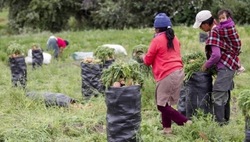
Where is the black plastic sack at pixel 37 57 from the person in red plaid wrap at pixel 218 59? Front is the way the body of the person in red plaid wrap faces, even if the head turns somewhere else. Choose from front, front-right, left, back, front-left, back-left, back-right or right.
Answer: front-right

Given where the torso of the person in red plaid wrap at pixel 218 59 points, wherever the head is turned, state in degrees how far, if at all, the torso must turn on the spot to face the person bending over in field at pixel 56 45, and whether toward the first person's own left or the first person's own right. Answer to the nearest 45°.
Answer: approximately 45° to the first person's own right

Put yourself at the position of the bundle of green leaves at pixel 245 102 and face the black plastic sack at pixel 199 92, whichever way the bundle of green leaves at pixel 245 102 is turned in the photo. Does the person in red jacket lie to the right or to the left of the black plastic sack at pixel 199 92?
left

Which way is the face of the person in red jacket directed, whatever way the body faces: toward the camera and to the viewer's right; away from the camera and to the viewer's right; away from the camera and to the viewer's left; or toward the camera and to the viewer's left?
away from the camera and to the viewer's left

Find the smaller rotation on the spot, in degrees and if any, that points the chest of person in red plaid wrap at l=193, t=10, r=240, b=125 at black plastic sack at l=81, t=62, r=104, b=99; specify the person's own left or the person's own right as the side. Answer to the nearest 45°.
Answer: approximately 45° to the person's own right

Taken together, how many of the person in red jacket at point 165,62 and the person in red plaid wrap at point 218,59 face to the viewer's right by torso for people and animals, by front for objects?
0

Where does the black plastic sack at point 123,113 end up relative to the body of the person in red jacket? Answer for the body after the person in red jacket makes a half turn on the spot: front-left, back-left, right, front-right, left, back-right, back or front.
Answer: right

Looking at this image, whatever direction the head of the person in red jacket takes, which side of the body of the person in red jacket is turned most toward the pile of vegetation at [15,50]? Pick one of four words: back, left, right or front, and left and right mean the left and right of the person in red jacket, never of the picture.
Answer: front

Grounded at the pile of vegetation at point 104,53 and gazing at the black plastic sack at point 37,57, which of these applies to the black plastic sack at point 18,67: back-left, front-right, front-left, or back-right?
front-left

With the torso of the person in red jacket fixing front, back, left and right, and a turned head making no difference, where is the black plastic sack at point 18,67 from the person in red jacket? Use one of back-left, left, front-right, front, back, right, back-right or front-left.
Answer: front

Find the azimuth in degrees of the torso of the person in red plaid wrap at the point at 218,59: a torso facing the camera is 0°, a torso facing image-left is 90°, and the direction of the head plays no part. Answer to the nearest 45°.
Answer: approximately 90°

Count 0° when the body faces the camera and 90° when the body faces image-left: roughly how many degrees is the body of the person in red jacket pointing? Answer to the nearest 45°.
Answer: approximately 135°
